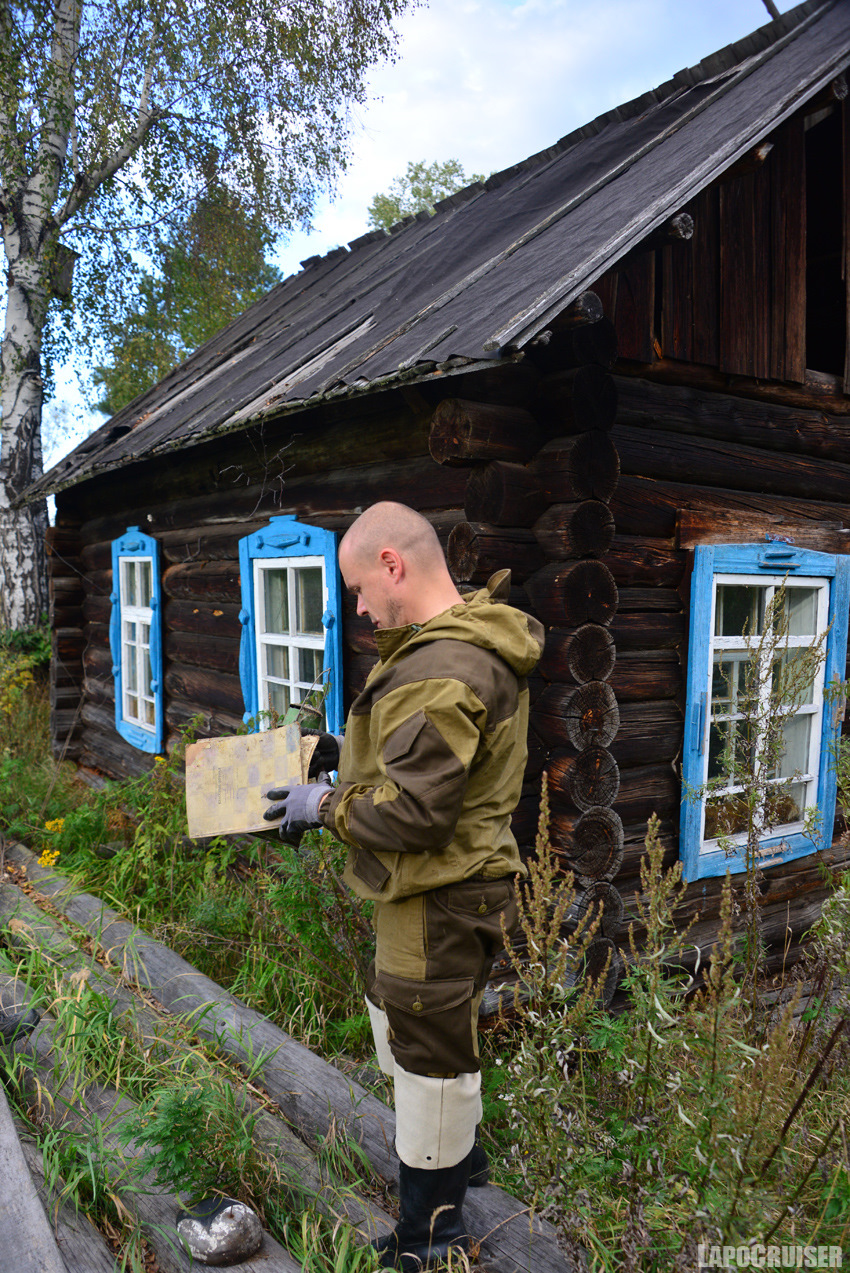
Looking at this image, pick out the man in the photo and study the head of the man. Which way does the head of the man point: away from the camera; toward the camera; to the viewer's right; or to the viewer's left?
to the viewer's left

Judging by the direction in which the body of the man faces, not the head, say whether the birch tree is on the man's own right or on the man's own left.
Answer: on the man's own right

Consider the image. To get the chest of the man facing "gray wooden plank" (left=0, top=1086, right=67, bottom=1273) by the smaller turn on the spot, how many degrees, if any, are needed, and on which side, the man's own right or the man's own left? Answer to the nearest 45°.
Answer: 0° — they already face it

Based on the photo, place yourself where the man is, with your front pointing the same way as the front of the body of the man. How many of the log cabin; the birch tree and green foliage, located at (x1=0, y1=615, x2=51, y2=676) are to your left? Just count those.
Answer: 0

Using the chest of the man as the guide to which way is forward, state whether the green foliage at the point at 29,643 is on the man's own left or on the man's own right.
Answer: on the man's own right

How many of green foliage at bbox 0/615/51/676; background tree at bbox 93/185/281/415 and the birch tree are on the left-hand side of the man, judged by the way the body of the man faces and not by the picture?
0

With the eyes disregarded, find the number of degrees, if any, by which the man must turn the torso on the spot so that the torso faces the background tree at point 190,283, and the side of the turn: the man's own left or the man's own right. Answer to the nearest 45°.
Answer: approximately 90° to the man's own right

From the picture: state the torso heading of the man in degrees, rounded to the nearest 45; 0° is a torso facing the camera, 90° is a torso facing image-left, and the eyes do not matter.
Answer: approximately 90°
